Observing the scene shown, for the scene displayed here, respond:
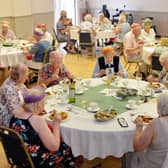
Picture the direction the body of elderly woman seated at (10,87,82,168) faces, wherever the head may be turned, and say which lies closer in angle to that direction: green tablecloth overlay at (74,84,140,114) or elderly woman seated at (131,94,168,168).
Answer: the green tablecloth overlay

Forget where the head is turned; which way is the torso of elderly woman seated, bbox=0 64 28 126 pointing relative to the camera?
to the viewer's right

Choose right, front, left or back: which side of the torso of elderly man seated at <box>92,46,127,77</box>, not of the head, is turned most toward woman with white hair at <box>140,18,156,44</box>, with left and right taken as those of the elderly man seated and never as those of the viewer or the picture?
back

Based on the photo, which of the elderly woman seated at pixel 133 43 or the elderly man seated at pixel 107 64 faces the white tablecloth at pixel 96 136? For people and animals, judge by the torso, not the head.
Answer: the elderly man seated at pixel 107 64

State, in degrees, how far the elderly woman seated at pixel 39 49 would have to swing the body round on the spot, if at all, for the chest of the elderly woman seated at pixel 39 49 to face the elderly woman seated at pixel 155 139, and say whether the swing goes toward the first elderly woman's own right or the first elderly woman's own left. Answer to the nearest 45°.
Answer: approximately 135° to the first elderly woman's own left
